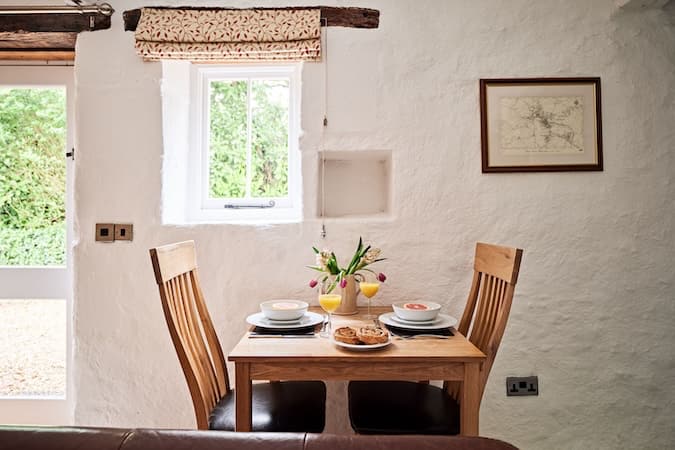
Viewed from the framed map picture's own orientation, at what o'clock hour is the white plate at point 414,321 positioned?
The white plate is roughly at 1 o'clock from the framed map picture.

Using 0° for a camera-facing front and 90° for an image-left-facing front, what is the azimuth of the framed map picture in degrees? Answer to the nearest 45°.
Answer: approximately 0°

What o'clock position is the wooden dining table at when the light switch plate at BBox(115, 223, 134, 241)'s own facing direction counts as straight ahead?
The wooden dining table is roughly at 11 o'clock from the light switch plate.

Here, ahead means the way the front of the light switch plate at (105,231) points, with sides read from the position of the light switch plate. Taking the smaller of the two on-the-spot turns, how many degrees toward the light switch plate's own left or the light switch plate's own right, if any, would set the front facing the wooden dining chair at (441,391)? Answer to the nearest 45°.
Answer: approximately 45° to the light switch plate's own left

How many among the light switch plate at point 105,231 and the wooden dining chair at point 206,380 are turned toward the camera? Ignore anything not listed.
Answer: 1

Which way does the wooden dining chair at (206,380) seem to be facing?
to the viewer's right
